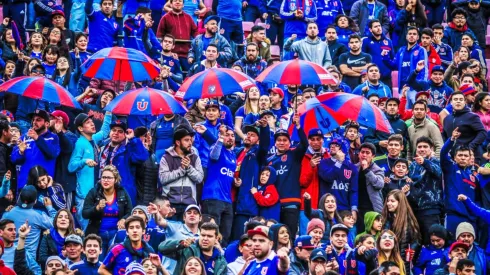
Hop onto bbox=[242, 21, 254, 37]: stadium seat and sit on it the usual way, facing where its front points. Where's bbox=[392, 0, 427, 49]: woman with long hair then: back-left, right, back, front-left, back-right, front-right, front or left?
left

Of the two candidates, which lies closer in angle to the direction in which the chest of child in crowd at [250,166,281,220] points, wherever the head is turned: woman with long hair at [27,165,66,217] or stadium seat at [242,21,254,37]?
the woman with long hair

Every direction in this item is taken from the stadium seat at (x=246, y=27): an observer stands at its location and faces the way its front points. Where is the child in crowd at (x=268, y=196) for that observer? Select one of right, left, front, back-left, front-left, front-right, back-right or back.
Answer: front

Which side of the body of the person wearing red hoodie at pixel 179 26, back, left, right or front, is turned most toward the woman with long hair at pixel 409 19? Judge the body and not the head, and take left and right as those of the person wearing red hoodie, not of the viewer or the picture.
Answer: left

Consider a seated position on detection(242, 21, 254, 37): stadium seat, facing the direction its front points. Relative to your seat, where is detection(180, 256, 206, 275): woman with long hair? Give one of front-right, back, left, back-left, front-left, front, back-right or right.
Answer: front

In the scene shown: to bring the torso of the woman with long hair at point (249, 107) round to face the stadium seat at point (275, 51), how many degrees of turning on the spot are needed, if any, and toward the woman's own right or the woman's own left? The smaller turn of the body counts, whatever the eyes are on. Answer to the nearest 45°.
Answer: approximately 180°

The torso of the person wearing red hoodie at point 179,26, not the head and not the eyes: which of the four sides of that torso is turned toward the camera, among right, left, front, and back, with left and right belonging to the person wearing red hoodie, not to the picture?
front

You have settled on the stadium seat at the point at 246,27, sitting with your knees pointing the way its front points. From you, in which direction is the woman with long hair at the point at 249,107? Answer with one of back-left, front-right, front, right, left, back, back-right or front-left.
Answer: front

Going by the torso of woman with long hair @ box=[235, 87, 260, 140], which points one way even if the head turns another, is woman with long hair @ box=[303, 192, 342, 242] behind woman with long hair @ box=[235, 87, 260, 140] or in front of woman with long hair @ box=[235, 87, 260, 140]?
in front

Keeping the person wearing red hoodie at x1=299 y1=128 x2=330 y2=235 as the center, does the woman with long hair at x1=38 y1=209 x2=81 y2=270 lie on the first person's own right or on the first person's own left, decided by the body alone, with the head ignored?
on the first person's own right
